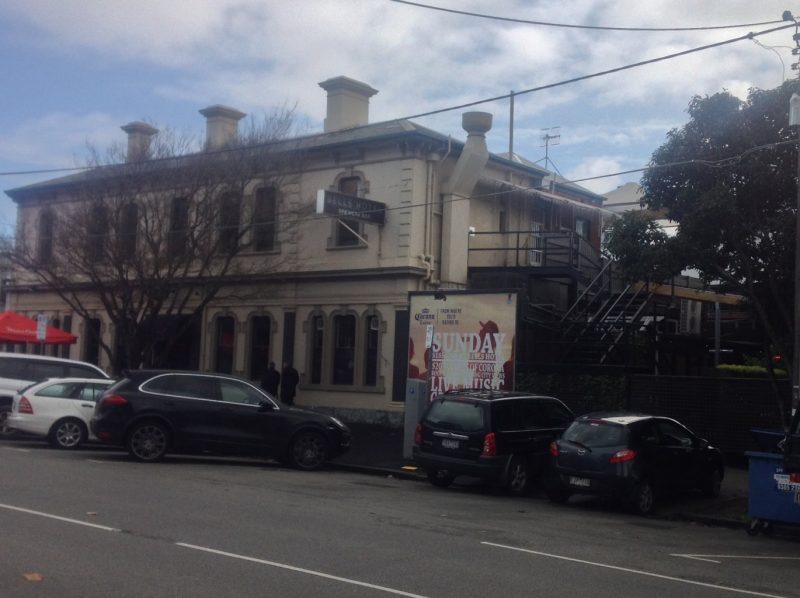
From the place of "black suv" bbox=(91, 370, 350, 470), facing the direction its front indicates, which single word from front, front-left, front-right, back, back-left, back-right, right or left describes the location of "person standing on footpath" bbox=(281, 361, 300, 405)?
left

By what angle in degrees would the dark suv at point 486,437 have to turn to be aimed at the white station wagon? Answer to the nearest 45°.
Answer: approximately 135° to its left

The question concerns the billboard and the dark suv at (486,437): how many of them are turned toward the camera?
1

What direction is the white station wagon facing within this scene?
to the viewer's right

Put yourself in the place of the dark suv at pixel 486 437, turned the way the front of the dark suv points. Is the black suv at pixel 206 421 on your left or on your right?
on your left

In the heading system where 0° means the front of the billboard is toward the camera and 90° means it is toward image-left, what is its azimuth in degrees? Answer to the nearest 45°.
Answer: approximately 0°

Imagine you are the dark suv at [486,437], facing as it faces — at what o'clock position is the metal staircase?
The metal staircase is roughly at 11 o'clock from the dark suv.

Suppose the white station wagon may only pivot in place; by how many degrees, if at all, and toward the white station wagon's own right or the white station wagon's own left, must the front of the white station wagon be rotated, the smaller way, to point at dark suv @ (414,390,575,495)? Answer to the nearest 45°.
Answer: approximately 45° to the white station wagon's own right

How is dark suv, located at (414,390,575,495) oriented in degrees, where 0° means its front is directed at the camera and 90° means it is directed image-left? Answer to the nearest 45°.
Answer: approximately 225°

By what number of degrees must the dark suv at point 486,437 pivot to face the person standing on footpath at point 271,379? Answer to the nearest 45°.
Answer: approximately 90° to its left

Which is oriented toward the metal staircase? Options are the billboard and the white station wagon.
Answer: the white station wagon

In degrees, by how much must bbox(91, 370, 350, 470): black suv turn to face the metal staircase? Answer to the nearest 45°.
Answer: approximately 45° to its left

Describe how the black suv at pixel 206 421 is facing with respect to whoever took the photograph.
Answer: facing to the right of the viewer

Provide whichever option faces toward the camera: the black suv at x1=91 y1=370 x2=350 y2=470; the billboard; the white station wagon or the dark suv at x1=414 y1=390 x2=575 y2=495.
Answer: the billboard
